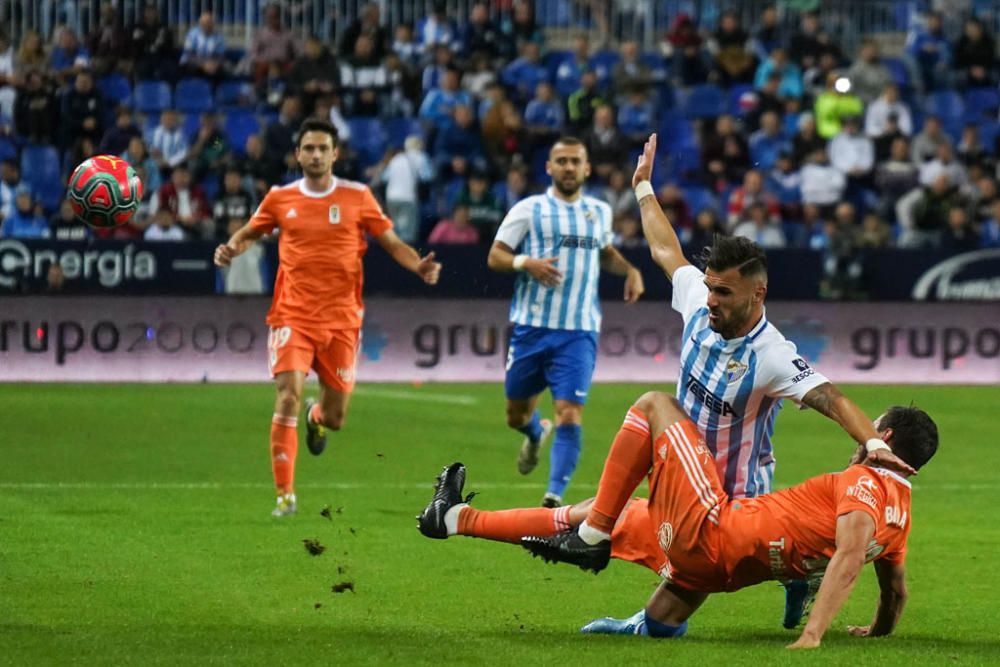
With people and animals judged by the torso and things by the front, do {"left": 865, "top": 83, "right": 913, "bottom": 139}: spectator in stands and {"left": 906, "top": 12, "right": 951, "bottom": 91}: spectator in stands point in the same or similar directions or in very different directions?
same or similar directions

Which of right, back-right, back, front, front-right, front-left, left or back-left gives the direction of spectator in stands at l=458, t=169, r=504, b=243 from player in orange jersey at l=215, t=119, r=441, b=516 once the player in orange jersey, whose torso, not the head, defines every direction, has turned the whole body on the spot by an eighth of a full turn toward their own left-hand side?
back-left

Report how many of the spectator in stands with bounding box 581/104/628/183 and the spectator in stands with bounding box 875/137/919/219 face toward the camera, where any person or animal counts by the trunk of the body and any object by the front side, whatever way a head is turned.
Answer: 2

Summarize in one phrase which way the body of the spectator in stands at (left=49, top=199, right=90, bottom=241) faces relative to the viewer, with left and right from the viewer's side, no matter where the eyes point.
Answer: facing the viewer

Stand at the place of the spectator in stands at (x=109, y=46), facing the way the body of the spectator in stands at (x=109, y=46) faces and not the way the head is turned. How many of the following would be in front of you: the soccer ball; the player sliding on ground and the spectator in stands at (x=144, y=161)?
3

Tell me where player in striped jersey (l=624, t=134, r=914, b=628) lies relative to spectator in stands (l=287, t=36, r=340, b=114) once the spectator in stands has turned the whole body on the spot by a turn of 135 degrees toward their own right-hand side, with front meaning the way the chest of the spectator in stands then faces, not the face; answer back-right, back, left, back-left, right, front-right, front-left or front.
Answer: back-left

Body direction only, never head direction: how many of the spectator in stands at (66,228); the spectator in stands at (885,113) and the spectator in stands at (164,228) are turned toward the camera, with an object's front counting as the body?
3

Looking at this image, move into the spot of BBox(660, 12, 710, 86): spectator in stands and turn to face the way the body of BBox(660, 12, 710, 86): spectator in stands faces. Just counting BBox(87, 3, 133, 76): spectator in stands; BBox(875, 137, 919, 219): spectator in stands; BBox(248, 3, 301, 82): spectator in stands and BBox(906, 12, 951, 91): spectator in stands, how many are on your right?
2

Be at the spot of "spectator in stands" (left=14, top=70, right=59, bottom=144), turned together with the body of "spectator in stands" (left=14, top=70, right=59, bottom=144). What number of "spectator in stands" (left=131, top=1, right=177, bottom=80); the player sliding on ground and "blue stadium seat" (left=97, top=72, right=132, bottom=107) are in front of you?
1

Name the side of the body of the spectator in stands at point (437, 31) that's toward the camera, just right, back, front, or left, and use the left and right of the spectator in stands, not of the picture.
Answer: front

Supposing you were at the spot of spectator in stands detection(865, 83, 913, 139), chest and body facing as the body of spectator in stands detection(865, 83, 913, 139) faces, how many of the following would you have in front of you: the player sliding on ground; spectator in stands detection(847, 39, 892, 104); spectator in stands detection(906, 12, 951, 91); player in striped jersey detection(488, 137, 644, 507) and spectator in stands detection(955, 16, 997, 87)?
2

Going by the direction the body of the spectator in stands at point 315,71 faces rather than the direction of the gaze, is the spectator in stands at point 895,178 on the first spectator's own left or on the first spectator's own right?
on the first spectator's own left

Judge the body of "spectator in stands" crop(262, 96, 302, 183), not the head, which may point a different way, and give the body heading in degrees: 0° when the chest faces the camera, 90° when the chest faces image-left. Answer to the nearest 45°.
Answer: approximately 315°

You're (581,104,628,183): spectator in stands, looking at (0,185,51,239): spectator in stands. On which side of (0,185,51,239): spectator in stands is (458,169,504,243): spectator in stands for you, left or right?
left

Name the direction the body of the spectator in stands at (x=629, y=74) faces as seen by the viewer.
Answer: toward the camera

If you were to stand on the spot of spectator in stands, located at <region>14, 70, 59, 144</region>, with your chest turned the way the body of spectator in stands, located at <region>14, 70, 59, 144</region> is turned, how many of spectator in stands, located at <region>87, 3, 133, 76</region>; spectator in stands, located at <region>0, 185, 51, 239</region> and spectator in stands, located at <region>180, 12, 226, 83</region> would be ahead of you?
1

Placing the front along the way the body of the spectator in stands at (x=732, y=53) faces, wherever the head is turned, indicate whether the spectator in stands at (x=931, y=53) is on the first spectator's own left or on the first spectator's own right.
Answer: on the first spectator's own left
